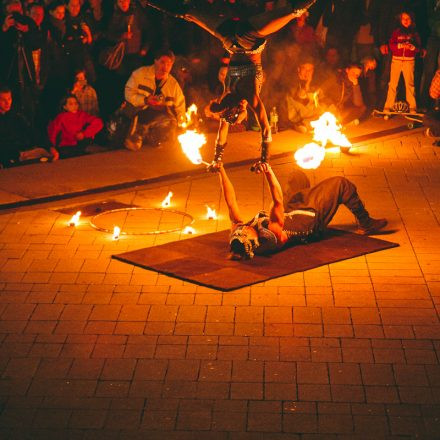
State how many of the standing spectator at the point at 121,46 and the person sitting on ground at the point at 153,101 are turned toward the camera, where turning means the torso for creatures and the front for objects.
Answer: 2

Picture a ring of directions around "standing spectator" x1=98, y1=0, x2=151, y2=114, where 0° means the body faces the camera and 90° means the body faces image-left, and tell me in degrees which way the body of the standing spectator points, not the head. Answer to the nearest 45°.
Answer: approximately 0°

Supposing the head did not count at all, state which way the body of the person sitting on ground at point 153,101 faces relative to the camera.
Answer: toward the camera

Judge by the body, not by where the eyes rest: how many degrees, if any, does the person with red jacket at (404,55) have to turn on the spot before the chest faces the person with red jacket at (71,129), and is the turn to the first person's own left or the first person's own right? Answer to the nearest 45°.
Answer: approximately 45° to the first person's own right

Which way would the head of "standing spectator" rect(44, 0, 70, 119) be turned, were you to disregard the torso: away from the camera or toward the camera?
toward the camera

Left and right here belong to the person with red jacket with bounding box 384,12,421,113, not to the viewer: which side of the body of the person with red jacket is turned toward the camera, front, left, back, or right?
front
